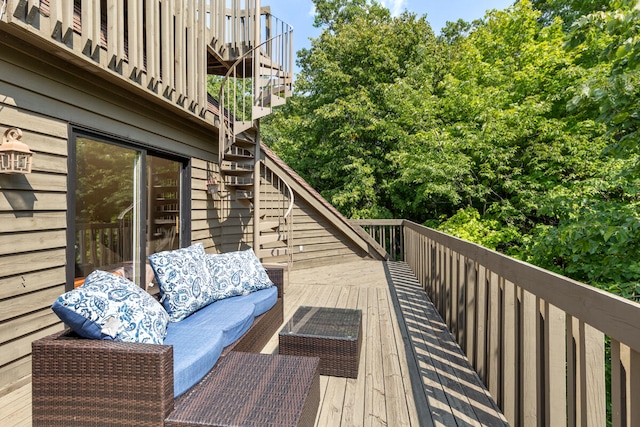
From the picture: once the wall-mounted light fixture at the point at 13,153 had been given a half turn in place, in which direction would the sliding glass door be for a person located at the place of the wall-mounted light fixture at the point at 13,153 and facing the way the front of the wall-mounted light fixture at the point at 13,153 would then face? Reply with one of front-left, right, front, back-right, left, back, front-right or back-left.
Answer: right

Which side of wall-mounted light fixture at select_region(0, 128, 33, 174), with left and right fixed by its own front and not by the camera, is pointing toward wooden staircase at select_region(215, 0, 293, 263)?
left

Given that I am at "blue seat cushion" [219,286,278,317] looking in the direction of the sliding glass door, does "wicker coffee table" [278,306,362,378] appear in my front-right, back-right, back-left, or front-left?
back-left

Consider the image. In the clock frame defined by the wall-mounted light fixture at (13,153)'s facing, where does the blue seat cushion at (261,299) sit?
The blue seat cushion is roughly at 11 o'clock from the wall-mounted light fixture.

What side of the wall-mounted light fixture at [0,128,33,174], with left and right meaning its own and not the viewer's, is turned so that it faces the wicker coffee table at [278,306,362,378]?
front

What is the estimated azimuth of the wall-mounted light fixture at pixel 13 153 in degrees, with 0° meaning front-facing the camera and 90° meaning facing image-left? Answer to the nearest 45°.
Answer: approximately 315°

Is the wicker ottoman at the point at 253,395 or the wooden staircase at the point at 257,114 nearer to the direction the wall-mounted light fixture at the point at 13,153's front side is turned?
the wicker ottoman

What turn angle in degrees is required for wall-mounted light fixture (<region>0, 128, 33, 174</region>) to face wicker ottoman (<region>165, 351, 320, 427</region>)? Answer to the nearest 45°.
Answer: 0° — it already faces it

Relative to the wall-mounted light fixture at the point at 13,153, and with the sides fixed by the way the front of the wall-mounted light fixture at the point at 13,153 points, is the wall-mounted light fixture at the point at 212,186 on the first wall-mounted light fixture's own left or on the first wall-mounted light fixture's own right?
on the first wall-mounted light fixture's own left

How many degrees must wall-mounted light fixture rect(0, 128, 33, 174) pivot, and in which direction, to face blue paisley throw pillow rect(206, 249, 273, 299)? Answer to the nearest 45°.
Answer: approximately 45° to its left
